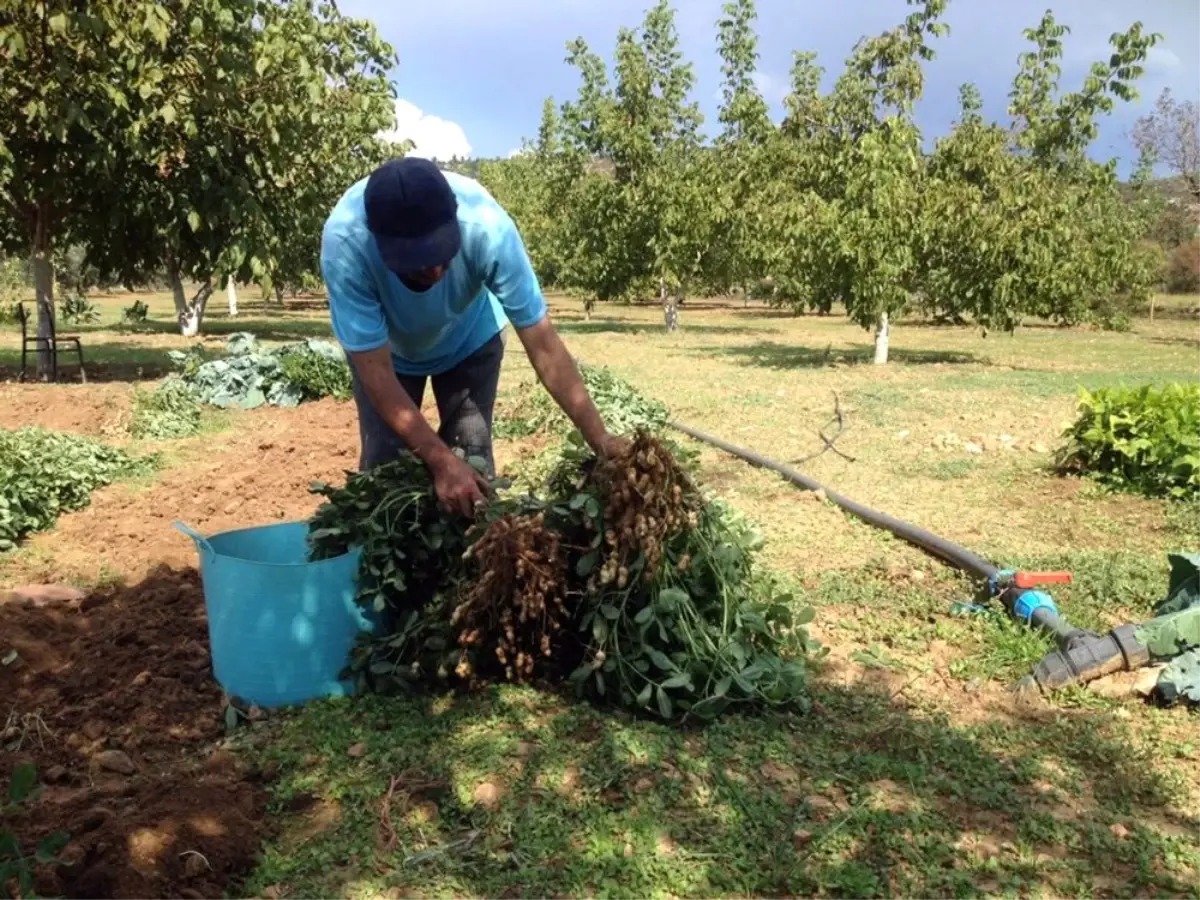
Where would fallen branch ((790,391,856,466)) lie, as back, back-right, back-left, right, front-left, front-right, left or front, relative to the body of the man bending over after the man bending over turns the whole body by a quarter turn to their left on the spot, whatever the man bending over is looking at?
front-left

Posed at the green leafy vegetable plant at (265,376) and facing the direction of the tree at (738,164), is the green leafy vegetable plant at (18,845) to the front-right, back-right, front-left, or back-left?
back-right

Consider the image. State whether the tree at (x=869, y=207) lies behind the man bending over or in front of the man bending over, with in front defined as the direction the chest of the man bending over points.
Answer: behind

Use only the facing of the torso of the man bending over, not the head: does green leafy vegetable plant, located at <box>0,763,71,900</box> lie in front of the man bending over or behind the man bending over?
in front

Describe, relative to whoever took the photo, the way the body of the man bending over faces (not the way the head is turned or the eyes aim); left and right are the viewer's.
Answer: facing the viewer

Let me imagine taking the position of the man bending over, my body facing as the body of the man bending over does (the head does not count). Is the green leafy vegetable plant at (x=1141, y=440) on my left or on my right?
on my left

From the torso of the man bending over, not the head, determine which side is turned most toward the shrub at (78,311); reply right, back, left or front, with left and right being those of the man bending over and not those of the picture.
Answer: back

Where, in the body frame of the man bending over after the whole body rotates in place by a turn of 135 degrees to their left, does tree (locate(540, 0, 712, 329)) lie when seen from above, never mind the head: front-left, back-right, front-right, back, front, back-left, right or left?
front-left

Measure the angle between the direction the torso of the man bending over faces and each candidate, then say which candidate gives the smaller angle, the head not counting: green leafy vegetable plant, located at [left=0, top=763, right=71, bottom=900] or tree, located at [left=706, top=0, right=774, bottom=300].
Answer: the green leafy vegetable plant

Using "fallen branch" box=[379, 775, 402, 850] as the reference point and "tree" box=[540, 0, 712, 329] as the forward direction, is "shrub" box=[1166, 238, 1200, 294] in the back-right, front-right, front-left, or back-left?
front-right

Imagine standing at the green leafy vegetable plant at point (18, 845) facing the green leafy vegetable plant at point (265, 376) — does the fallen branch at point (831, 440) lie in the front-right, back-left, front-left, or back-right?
front-right
